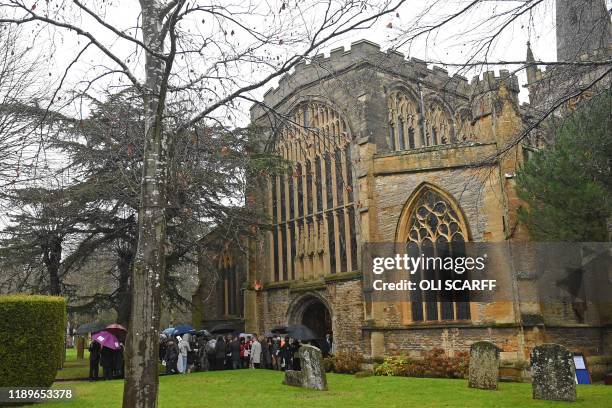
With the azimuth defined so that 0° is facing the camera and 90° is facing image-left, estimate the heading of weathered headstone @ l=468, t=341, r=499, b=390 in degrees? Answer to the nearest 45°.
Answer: approximately 0°

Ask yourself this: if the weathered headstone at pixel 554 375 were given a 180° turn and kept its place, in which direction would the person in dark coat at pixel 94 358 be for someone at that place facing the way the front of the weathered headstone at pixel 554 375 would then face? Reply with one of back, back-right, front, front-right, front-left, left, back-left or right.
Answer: left

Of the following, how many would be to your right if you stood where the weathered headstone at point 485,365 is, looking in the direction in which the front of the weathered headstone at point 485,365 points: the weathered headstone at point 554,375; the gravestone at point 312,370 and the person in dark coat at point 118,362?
2

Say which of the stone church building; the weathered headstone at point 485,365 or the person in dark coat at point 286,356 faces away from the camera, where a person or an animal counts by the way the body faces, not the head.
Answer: the person in dark coat

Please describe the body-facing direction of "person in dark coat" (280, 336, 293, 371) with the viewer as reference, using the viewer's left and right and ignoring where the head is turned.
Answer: facing away from the viewer

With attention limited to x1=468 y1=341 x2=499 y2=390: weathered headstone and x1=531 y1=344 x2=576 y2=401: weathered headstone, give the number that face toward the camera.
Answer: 2

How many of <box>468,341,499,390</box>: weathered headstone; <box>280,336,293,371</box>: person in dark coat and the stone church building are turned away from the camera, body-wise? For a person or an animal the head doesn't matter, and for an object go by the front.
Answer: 1

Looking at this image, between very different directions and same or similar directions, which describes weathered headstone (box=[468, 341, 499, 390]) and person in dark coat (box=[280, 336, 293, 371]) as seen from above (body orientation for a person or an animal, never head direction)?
very different directions

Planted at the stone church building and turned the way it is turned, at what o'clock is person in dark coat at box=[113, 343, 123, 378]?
The person in dark coat is roughly at 1 o'clock from the stone church building.

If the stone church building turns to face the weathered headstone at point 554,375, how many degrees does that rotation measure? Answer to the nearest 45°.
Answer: approximately 90° to its left

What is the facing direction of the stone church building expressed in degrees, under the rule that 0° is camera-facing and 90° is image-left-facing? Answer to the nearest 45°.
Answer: approximately 45°

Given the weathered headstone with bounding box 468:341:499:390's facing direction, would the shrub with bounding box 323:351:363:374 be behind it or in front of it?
behind
